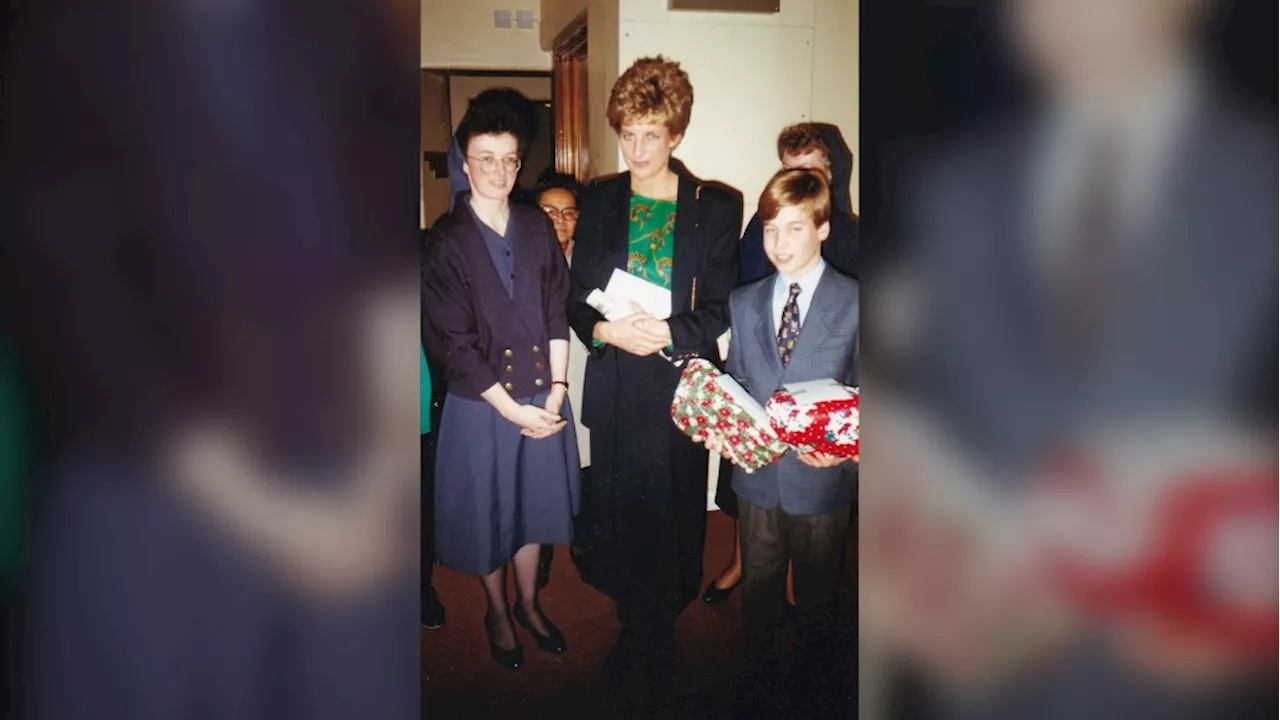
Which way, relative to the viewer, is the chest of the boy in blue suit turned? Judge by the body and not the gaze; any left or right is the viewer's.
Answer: facing the viewer

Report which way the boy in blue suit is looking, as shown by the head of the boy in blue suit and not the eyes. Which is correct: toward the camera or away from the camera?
toward the camera

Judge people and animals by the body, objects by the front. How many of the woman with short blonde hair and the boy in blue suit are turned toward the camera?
2

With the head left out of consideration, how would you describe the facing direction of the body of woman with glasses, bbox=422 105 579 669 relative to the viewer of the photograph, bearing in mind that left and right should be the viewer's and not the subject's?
facing the viewer and to the right of the viewer

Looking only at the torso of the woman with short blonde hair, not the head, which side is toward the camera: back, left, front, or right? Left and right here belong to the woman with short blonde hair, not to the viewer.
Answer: front
